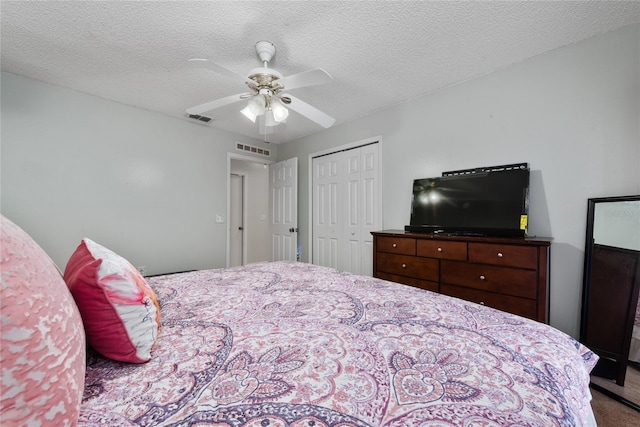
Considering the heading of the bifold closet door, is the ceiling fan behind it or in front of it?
in front

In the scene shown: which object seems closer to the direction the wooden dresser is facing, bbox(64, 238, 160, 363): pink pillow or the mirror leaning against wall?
the pink pillow

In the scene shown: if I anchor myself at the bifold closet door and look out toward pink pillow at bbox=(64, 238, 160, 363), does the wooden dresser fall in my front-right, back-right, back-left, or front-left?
front-left

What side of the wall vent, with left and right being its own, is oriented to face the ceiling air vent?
right

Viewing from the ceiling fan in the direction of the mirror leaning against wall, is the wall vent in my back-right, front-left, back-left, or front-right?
back-left

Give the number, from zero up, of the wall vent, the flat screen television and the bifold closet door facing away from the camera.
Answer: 0

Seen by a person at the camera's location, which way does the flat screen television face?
facing the viewer and to the left of the viewer

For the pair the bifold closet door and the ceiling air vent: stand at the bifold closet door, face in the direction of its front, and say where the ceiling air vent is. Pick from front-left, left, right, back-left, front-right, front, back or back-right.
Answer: front-right

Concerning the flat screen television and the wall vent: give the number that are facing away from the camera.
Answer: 0

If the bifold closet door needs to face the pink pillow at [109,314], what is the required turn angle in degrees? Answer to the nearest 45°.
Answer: approximately 45° to its left

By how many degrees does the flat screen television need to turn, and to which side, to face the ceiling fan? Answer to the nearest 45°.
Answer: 0° — it already faces it

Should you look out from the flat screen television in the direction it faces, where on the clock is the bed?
The bed is roughly at 11 o'clock from the flat screen television.

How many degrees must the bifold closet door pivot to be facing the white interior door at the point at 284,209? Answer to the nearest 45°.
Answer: approximately 90° to its right

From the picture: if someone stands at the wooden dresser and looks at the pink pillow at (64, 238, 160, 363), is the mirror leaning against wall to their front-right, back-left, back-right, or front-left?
back-left

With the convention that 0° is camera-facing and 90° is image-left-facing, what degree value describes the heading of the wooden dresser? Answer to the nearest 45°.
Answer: approximately 45°

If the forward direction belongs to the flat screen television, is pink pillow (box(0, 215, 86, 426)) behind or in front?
in front

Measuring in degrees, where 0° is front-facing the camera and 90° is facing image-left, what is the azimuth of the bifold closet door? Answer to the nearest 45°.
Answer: approximately 45°

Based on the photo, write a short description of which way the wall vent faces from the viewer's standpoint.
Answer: facing the viewer and to the right of the viewer
